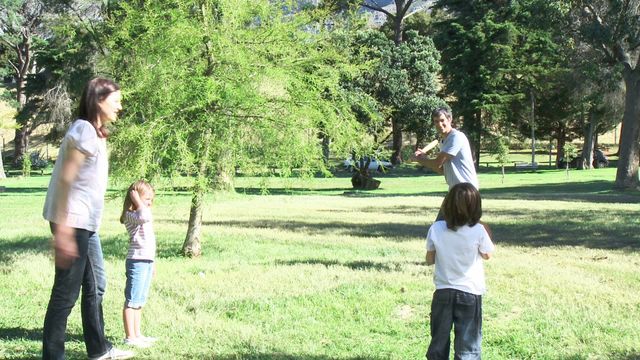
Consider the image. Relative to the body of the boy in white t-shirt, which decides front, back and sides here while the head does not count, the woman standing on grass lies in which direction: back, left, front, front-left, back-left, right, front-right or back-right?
left

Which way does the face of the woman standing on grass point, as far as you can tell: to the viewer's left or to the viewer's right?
to the viewer's right

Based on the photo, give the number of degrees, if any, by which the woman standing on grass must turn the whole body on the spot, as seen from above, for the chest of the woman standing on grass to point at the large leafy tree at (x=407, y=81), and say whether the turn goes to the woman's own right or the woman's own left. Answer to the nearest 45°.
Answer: approximately 45° to the woman's own left

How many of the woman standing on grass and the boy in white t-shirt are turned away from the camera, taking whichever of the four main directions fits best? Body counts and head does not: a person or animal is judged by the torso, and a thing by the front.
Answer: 1

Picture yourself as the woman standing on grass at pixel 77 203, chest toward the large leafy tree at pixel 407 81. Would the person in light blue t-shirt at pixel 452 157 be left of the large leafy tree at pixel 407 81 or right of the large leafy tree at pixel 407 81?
right

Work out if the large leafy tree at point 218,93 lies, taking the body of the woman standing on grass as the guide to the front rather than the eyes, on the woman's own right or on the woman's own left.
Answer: on the woman's own left

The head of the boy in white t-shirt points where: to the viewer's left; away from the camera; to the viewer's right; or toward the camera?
away from the camera

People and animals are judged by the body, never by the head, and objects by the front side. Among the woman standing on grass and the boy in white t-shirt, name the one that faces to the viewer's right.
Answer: the woman standing on grass

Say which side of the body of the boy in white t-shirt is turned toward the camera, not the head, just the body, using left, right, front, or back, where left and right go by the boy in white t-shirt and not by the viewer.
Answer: back

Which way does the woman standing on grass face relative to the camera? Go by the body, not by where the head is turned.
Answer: to the viewer's right
